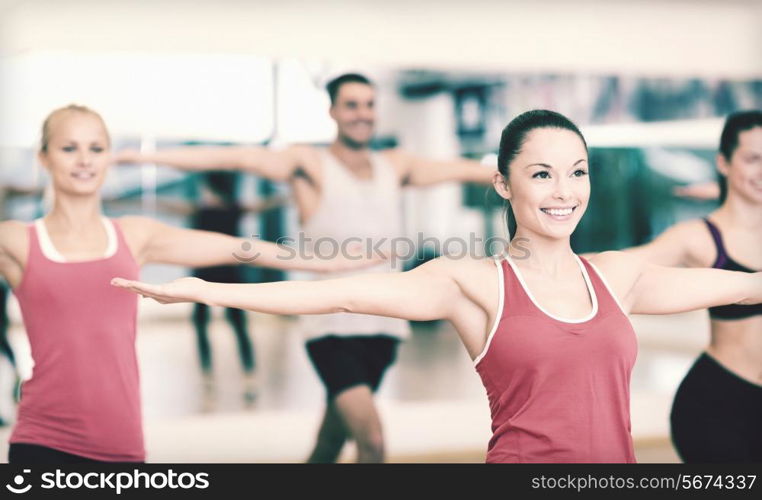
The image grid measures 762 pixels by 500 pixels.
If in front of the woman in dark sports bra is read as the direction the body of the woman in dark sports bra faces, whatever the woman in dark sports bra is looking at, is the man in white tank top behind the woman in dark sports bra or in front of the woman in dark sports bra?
behind

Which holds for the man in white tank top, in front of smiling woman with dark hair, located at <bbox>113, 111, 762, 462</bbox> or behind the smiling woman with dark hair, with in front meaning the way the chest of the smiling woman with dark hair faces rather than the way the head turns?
behind

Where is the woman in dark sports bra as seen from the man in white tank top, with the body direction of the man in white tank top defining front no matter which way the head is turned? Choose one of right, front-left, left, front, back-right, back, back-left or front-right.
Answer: front

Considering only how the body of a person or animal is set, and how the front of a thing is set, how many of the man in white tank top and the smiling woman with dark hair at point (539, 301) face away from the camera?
0

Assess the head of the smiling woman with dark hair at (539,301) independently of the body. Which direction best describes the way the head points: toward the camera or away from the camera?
toward the camera

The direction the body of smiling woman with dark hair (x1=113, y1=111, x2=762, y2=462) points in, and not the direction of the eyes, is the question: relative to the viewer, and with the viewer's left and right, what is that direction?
facing the viewer and to the right of the viewer

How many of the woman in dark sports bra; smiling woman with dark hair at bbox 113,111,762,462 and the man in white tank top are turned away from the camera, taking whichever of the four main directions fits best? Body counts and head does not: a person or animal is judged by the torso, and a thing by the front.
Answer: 0

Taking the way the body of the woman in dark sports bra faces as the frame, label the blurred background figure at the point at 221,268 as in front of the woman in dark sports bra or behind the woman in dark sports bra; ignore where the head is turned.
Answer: behind

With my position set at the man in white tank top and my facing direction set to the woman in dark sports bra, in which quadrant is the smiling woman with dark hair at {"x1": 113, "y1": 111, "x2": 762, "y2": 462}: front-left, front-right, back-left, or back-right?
front-right

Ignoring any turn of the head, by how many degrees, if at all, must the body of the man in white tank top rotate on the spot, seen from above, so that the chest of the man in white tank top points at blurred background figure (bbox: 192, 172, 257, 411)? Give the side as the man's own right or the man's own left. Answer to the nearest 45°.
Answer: approximately 180°

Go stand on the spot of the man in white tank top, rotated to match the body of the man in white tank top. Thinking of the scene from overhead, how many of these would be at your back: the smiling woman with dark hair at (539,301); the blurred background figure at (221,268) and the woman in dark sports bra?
1

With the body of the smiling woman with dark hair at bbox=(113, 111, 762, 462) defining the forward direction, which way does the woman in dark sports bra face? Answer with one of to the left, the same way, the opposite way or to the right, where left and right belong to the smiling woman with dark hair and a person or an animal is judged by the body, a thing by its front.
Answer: the same way

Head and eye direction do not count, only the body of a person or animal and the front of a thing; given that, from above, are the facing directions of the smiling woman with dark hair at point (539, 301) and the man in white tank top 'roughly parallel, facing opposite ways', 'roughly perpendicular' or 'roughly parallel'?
roughly parallel

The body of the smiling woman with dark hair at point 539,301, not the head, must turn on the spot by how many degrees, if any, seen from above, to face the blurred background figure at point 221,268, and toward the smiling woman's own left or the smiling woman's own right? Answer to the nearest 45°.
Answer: approximately 180°
